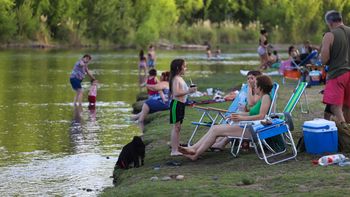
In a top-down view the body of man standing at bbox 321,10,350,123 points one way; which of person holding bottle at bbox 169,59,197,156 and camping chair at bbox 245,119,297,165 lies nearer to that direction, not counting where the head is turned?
the person holding bottle

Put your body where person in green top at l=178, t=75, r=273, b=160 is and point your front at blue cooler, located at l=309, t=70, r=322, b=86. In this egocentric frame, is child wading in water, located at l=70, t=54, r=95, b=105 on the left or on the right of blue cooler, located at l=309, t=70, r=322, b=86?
left

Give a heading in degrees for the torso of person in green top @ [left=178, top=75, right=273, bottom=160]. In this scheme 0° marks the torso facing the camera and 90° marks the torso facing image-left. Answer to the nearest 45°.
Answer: approximately 90°

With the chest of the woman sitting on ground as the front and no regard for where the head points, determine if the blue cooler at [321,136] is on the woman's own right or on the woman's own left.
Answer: on the woman's own left

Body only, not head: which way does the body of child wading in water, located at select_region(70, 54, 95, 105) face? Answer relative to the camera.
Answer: to the viewer's right

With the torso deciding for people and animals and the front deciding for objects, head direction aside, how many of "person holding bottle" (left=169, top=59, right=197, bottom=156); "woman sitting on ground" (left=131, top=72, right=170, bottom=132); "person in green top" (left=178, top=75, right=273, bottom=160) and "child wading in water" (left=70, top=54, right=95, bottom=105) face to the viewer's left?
2

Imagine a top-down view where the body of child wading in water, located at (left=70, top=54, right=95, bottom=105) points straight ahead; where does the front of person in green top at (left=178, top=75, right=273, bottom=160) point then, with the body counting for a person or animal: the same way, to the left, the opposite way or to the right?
the opposite way

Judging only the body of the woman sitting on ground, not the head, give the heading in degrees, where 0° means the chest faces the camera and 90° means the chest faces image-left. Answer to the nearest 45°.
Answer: approximately 90°
